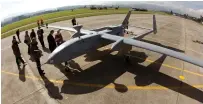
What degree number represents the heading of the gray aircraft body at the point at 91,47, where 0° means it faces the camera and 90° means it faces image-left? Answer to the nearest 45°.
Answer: approximately 45°
